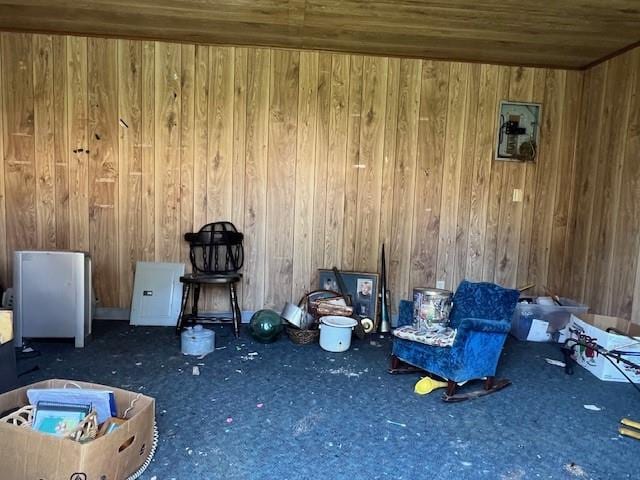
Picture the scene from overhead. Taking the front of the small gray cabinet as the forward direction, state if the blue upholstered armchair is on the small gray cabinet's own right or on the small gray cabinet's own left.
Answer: on the small gray cabinet's own left

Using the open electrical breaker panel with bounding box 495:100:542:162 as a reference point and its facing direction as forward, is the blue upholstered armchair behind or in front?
in front

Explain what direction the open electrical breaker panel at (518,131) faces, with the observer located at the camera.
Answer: facing the viewer

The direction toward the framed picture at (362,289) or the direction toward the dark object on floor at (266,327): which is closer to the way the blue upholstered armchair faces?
the dark object on floor

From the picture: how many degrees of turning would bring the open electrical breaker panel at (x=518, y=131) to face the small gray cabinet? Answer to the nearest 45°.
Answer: approximately 45° to its right

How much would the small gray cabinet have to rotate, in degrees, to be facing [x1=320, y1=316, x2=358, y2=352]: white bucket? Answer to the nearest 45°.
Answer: approximately 45° to its left

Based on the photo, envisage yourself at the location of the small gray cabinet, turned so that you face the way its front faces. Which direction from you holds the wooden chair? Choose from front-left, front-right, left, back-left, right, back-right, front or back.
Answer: left

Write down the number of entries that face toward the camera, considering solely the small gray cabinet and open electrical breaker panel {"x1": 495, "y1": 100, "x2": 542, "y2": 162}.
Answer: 2

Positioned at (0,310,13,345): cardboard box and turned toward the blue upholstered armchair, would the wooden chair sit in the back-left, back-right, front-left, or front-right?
front-left

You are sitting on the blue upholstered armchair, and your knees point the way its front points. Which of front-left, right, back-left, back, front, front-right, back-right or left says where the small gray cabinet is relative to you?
front-right

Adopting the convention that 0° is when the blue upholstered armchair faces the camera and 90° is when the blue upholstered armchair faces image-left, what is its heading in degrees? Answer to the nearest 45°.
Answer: approximately 45°

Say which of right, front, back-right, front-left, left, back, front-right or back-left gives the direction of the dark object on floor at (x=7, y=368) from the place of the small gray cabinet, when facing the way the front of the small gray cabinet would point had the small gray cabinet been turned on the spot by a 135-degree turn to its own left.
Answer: back-right

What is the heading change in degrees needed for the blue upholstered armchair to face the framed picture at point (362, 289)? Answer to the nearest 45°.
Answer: approximately 90° to its right

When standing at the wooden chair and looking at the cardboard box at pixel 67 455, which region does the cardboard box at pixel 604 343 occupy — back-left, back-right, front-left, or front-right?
front-left
